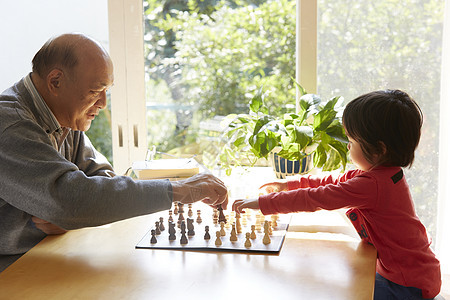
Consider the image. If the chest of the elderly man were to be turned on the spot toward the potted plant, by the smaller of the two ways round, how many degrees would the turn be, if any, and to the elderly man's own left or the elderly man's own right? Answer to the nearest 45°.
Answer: approximately 45° to the elderly man's own left

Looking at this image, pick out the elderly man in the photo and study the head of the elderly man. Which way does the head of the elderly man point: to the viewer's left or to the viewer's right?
to the viewer's right

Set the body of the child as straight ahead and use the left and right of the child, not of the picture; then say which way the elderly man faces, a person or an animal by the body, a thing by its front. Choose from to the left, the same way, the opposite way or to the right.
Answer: the opposite way

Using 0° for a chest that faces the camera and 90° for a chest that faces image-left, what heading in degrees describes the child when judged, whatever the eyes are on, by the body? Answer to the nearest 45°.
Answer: approximately 90°

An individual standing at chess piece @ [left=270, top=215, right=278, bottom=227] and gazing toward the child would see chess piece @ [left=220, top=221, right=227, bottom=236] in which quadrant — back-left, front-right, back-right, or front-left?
back-right

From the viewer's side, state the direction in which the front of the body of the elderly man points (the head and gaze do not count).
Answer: to the viewer's right

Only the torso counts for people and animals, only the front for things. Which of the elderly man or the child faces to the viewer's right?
the elderly man

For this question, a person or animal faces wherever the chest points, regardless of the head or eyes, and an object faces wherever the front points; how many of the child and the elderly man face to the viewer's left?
1
